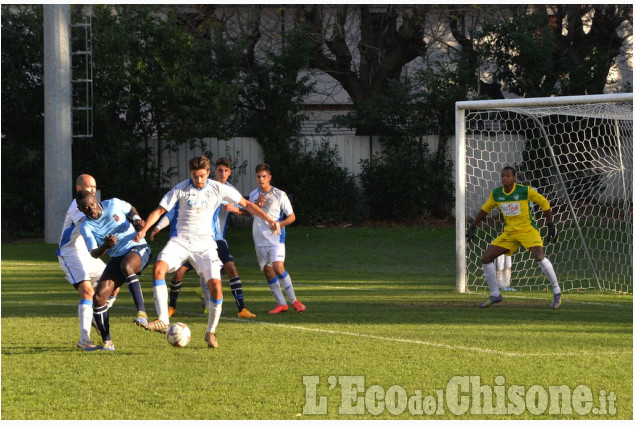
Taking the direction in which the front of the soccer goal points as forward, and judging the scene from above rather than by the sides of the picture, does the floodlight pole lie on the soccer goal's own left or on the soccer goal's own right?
on the soccer goal's own right

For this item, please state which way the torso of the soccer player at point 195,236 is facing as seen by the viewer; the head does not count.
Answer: toward the camera

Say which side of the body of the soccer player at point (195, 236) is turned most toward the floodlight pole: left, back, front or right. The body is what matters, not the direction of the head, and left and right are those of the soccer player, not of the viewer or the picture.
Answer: back

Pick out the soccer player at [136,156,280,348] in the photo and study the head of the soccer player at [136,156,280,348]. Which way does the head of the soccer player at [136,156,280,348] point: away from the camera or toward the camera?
toward the camera

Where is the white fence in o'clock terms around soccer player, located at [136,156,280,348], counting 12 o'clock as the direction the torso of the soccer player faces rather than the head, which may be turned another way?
The white fence is roughly at 6 o'clock from the soccer player.

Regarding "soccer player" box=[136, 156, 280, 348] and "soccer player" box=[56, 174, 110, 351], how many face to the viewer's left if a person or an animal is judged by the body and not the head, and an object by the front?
0

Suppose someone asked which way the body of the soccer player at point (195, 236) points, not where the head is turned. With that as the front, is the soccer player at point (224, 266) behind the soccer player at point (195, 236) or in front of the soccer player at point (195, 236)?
behind

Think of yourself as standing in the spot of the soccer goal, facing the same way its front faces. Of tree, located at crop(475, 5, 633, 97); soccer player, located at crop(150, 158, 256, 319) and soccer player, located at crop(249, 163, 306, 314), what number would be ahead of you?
2

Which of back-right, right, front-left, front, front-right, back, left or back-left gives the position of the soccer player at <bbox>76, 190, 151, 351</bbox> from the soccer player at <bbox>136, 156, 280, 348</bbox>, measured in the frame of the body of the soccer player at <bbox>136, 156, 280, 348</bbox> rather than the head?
right

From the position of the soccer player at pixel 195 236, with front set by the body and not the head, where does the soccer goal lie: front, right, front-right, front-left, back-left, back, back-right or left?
back-left

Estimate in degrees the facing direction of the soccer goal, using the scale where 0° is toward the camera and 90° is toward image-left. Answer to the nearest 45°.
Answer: approximately 45°

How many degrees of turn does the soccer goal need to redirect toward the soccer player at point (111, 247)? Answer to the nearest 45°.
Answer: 0° — it already faces them

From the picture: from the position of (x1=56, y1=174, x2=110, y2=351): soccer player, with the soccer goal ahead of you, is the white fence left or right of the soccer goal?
left
